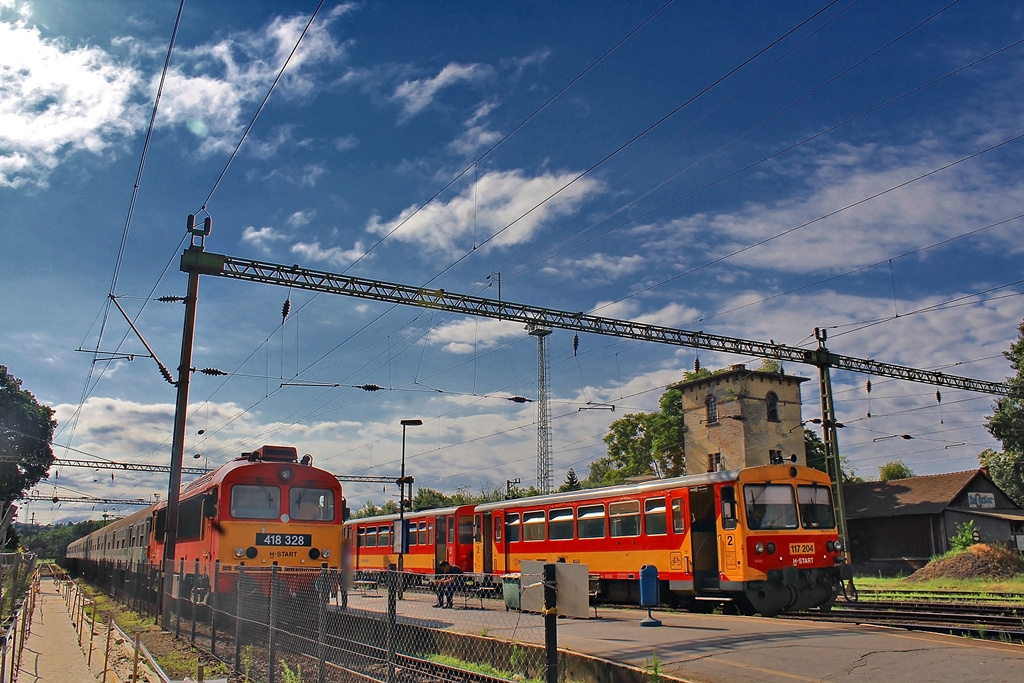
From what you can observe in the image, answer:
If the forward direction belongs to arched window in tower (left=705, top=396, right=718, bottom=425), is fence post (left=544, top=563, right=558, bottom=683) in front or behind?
in front

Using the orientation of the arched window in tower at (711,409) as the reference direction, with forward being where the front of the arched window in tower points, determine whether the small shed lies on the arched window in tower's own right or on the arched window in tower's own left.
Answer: on the arched window in tower's own left

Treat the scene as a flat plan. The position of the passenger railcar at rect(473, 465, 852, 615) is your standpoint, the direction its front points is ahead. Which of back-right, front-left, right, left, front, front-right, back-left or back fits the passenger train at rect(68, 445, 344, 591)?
back-right

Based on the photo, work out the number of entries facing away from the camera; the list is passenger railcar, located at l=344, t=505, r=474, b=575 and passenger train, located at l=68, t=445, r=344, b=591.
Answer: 0

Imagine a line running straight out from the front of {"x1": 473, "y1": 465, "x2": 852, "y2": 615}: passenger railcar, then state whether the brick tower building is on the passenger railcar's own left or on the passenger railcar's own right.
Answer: on the passenger railcar's own left

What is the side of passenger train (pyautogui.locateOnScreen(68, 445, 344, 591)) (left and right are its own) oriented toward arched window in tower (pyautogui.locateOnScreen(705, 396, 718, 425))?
left

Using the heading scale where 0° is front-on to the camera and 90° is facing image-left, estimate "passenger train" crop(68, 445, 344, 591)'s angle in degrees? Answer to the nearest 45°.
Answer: approximately 315°

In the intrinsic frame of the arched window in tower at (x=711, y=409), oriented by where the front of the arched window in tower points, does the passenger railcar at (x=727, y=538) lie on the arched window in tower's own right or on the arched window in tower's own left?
on the arched window in tower's own left

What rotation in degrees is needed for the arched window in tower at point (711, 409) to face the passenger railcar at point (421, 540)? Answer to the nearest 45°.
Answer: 0° — it already faces it

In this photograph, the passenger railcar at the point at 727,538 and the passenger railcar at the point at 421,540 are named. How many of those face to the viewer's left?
0

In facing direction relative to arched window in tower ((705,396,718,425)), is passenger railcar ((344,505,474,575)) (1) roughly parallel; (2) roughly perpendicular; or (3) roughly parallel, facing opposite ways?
roughly perpendicular

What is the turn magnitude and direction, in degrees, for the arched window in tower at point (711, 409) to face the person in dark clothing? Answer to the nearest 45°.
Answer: approximately 45° to its left
